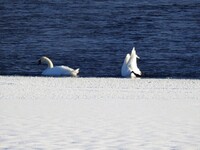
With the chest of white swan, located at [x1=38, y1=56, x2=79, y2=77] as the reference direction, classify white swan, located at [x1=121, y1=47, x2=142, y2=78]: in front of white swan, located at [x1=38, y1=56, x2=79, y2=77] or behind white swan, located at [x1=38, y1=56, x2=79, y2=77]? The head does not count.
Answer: behind

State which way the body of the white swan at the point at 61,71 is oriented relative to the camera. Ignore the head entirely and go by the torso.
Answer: to the viewer's left
